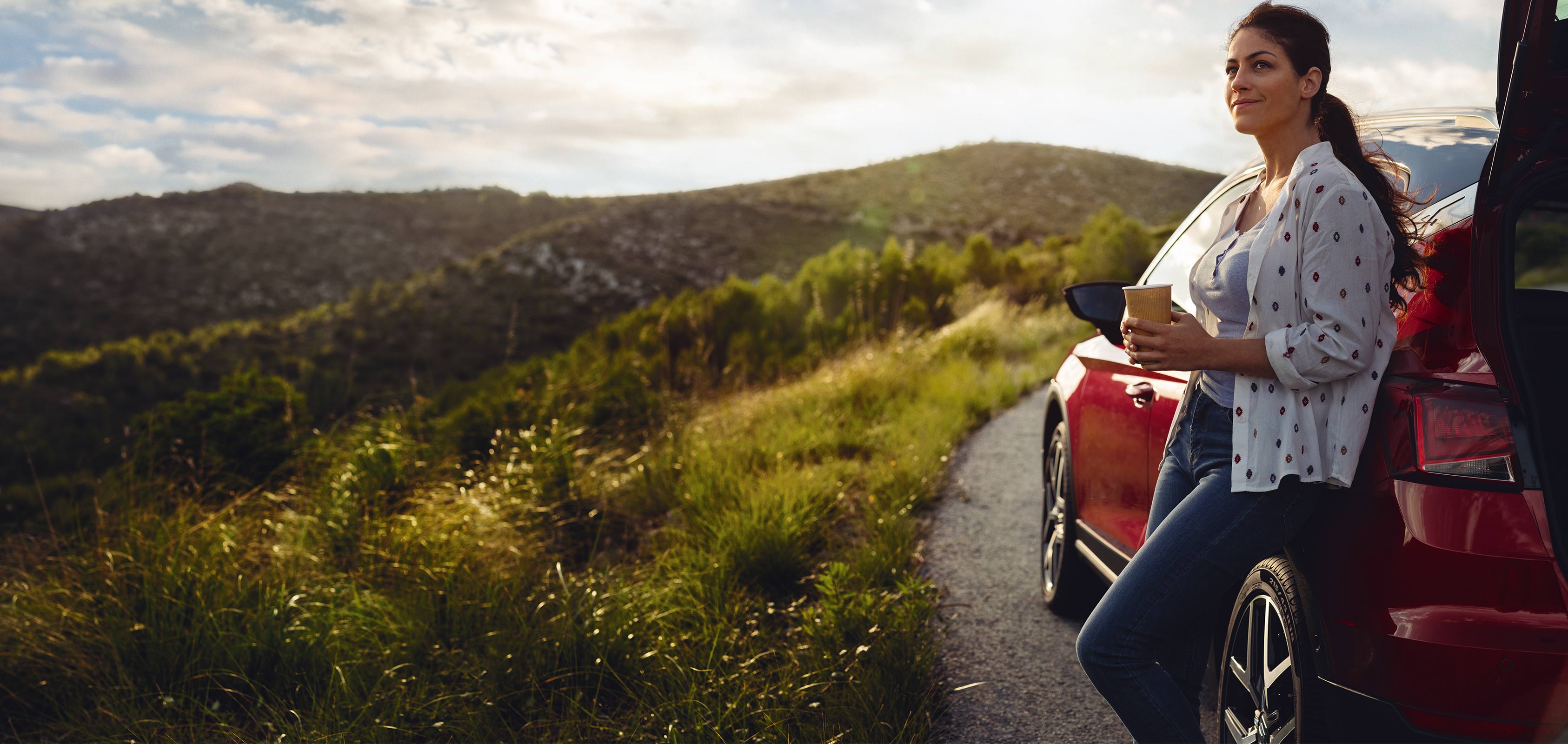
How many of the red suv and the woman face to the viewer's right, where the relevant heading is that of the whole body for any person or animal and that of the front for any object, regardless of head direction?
0

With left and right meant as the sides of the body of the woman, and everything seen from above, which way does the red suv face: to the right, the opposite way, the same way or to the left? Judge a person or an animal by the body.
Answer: to the right

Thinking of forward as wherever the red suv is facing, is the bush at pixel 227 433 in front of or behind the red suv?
in front

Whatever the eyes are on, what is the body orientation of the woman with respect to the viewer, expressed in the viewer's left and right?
facing the viewer and to the left of the viewer

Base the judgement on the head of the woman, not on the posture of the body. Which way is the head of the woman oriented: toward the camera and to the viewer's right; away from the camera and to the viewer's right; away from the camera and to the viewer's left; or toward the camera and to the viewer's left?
toward the camera and to the viewer's left

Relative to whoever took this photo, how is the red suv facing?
facing away from the viewer and to the left of the viewer
